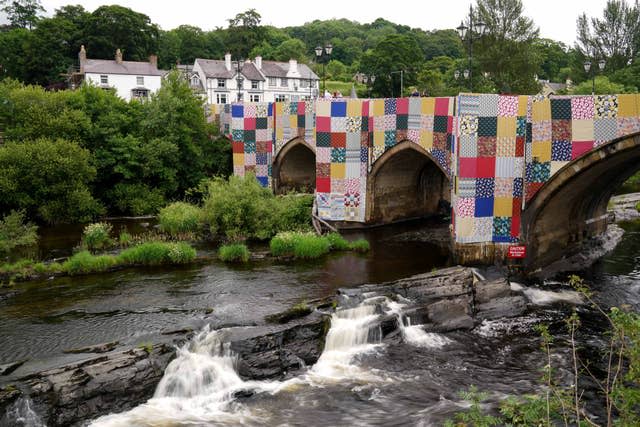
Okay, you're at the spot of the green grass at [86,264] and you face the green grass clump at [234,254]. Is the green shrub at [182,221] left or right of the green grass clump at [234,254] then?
left

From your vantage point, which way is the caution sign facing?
toward the camera

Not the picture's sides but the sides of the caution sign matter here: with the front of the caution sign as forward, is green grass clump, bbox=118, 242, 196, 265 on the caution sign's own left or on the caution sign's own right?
on the caution sign's own right

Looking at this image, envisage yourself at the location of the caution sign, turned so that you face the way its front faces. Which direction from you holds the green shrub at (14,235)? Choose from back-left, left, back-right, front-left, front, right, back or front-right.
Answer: right

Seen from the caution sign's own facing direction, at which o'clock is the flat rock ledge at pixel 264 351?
The flat rock ledge is roughly at 1 o'clock from the caution sign.

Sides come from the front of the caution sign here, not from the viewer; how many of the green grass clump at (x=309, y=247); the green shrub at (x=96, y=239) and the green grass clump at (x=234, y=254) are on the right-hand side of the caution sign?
3

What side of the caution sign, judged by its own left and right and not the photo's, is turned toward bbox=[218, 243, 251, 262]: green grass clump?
right

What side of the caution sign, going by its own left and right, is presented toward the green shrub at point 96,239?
right

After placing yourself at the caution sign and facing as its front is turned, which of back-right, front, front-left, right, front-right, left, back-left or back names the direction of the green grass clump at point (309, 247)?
right

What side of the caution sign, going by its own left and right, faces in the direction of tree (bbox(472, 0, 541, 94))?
back
